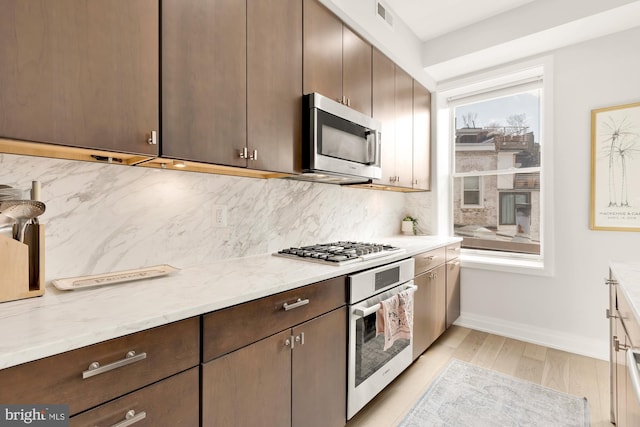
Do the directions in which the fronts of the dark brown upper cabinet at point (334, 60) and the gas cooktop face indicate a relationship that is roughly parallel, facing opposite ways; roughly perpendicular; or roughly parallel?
roughly parallel

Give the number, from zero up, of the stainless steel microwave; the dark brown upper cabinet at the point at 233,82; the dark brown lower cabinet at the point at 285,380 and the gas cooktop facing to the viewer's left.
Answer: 0

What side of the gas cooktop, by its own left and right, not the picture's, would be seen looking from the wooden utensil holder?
right

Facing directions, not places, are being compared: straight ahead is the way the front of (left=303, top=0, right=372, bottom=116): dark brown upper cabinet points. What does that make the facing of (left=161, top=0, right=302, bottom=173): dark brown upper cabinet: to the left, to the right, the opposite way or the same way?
the same way

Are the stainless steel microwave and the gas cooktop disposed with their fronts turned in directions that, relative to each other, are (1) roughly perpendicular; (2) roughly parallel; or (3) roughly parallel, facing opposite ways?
roughly parallel

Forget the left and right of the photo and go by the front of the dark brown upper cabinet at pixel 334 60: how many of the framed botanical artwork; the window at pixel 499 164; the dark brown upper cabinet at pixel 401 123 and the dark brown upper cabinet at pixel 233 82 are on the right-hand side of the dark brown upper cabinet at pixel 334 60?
1

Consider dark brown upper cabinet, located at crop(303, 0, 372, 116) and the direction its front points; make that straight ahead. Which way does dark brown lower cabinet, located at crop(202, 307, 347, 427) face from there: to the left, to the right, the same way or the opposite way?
the same way

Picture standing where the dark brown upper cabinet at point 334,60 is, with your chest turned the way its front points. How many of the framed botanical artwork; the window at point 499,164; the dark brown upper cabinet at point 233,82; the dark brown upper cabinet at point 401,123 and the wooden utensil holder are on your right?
2

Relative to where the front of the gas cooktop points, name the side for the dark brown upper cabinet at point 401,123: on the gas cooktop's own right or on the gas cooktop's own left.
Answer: on the gas cooktop's own left

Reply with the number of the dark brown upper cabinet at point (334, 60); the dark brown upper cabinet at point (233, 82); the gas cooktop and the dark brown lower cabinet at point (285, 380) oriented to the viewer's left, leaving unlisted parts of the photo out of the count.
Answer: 0

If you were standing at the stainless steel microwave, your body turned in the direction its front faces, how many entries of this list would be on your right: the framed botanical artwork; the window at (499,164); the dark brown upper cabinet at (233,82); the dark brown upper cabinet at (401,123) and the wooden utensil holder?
2

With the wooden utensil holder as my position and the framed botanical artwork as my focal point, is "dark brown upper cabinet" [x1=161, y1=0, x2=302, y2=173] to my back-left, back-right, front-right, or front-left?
front-left

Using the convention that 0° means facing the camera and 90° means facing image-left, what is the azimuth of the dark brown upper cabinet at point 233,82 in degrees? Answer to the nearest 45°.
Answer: approximately 315°

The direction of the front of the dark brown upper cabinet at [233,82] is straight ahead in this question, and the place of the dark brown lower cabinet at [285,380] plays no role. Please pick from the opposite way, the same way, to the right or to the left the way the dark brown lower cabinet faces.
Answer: the same way

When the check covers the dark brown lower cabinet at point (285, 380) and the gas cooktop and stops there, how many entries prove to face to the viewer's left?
0

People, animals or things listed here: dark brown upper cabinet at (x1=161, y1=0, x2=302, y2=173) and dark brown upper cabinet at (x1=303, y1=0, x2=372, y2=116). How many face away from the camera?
0

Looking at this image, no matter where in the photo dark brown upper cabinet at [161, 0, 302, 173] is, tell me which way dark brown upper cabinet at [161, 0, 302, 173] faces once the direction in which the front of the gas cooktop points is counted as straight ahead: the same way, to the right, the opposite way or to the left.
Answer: the same way

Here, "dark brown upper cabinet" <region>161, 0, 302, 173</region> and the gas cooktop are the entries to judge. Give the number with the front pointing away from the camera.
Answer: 0

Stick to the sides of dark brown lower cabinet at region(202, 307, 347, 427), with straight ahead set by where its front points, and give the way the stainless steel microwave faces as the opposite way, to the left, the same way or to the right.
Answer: the same way
